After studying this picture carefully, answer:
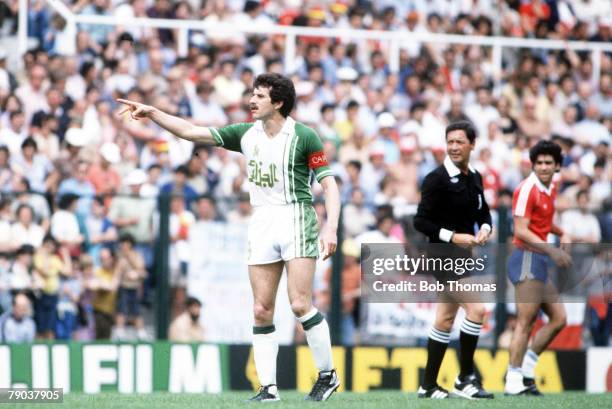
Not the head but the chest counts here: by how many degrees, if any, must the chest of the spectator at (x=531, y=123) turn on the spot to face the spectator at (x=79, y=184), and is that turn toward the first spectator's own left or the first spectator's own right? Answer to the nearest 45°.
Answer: approximately 45° to the first spectator's own right

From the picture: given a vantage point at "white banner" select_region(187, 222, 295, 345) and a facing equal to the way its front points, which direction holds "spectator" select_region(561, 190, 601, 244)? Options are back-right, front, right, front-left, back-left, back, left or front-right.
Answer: left

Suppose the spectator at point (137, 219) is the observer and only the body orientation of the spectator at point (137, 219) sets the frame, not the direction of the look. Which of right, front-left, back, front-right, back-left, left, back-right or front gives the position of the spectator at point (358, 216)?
left

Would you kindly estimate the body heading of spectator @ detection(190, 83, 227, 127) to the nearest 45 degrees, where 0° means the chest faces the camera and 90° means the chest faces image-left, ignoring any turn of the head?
approximately 0°

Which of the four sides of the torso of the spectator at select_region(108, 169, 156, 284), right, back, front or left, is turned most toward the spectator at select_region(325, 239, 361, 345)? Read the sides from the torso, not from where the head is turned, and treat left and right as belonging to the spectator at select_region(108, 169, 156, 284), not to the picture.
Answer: left

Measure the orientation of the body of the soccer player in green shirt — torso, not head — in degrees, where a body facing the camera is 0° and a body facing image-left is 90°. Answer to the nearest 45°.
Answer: approximately 45°

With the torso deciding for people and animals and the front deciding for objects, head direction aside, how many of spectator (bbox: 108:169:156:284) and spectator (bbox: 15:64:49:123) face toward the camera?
2
